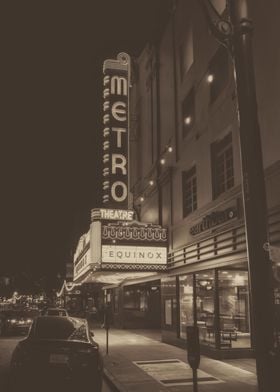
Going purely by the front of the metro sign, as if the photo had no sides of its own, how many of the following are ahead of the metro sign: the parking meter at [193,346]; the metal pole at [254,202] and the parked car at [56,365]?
3

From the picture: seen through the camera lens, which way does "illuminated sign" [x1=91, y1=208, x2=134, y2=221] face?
facing the viewer

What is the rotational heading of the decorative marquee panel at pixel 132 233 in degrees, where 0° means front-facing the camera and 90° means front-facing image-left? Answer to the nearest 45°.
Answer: approximately 0°

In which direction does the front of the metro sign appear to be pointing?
toward the camera

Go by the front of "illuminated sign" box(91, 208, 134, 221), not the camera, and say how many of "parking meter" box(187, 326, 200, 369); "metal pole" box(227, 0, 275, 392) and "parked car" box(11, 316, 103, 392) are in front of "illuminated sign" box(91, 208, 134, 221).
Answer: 3

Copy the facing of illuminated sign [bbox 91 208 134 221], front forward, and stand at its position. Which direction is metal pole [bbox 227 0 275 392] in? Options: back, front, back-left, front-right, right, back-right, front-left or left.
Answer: front

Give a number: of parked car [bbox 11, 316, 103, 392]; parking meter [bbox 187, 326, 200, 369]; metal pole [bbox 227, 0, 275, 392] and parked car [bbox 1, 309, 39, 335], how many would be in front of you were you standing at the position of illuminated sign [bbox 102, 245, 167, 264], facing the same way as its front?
3

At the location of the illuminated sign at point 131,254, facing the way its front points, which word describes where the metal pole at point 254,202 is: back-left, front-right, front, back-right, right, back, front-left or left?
front

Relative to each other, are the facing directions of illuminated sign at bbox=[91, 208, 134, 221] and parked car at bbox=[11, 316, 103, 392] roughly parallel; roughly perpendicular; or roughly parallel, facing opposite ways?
roughly parallel, facing opposite ways

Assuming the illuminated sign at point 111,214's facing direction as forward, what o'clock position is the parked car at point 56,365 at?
The parked car is roughly at 12 o'clock from the illuminated sign.

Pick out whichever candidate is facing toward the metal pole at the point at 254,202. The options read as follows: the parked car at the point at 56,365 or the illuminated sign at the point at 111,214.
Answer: the illuminated sign

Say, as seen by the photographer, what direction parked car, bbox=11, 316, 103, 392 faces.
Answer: facing away from the viewer
